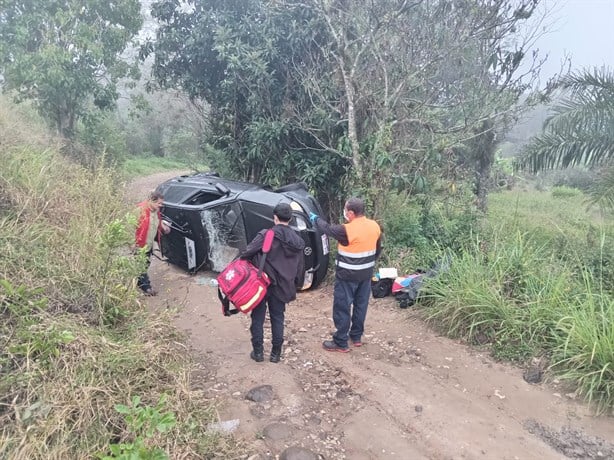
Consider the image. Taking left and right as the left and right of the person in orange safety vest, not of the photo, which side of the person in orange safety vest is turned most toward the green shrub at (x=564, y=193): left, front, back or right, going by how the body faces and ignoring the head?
right

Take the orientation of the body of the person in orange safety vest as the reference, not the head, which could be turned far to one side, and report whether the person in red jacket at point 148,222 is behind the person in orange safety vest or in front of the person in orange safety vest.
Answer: in front

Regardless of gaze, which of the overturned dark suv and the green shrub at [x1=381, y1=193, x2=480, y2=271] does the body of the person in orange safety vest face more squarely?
the overturned dark suv

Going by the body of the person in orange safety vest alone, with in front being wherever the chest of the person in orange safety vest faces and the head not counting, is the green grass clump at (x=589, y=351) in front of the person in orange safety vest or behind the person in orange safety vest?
behind

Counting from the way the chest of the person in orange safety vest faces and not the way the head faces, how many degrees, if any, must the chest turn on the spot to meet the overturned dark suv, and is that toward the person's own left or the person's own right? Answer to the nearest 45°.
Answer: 0° — they already face it

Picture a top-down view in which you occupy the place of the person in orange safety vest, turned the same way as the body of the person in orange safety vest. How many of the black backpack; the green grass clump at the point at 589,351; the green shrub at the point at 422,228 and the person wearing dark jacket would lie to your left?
1

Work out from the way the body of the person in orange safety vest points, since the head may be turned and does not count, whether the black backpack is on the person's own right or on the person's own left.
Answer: on the person's own right

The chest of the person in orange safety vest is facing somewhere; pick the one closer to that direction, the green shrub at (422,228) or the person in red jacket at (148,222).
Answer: the person in red jacket

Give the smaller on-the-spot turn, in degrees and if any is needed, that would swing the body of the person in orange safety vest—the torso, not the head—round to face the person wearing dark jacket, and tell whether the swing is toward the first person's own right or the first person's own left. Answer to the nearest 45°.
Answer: approximately 90° to the first person's own left

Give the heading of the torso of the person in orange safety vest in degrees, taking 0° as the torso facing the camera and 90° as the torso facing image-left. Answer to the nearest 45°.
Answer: approximately 135°

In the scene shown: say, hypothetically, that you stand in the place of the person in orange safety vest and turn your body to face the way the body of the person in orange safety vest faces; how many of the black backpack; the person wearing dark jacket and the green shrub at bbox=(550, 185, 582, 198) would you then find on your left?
1

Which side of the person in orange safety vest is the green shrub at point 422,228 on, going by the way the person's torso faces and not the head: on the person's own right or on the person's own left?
on the person's own right

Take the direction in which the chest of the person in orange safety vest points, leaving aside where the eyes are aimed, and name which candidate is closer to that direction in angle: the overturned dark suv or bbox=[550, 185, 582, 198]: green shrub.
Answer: the overturned dark suv

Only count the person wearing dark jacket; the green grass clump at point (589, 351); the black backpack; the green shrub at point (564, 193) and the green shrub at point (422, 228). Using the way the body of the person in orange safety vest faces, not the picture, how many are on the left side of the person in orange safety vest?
1
